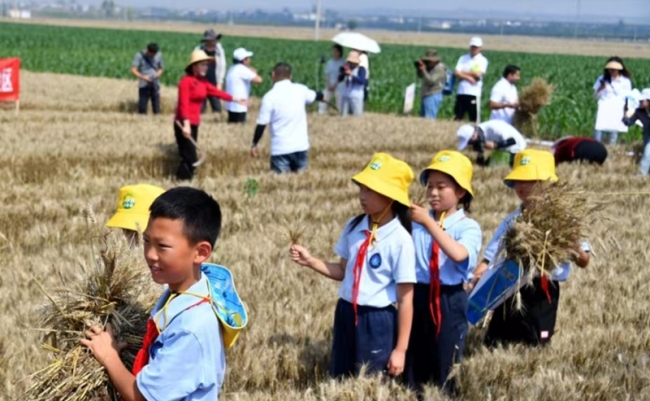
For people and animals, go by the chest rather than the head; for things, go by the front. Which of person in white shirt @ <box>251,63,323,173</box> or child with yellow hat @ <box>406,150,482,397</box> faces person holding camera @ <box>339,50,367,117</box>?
the person in white shirt

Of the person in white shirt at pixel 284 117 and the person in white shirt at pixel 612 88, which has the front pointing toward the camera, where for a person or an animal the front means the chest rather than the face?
the person in white shirt at pixel 612 88

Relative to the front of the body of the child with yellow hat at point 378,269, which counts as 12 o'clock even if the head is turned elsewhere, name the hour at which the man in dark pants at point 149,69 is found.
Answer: The man in dark pants is roughly at 4 o'clock from the child with yellow hat.

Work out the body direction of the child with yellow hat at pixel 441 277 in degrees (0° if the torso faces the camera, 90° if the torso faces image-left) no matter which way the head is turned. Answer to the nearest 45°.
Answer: approximately 45°

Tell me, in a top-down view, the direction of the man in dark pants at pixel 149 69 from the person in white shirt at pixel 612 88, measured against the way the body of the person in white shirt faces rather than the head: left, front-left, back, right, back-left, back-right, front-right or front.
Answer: right

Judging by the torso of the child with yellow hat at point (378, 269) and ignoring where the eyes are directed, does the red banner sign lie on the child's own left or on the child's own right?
on the child's own right

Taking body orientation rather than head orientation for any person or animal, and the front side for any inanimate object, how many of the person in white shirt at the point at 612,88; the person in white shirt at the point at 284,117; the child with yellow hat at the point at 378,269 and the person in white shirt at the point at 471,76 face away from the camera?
1

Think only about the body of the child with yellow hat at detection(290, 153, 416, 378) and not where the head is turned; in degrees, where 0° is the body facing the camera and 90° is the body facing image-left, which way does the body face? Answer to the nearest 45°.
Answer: approximately 45°

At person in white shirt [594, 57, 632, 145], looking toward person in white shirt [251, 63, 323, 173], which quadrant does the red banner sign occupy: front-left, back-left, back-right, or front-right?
front-right

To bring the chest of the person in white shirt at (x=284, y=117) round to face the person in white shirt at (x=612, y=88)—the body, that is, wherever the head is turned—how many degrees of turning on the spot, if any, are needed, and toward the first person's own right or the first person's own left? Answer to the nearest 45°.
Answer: approximately 45° to the first person's own right

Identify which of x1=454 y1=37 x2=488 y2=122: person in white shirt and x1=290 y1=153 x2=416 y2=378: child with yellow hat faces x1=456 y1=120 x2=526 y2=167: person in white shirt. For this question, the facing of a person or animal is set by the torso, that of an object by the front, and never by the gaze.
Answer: x1=454 y1=37 x2=488 y2=122: person in white shirt

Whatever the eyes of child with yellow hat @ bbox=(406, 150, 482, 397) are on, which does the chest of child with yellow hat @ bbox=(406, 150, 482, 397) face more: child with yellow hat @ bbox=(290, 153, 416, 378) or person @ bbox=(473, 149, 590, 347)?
the child with yellow hat

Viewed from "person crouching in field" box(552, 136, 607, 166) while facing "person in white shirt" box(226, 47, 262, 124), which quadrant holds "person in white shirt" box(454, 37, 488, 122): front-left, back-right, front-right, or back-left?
front-right

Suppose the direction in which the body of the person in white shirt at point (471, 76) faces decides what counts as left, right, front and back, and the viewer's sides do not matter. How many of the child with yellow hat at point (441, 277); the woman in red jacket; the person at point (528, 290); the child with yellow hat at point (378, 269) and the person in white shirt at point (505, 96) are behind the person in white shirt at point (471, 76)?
0

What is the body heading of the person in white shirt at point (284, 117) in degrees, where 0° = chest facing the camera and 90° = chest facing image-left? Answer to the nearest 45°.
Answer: approximately 180°

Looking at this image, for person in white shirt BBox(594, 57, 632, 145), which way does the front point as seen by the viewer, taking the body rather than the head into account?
toward the camera

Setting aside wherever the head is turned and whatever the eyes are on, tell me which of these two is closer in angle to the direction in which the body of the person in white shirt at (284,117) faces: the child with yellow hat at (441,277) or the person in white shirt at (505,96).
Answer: the person in white shirt

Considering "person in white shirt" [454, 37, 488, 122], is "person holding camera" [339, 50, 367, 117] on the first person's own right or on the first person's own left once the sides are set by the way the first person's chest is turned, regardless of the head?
on the first person's own right

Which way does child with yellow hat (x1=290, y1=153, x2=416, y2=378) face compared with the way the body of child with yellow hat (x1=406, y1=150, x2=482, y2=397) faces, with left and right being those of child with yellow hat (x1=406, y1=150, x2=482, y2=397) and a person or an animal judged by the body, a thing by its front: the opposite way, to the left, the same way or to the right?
the same way
